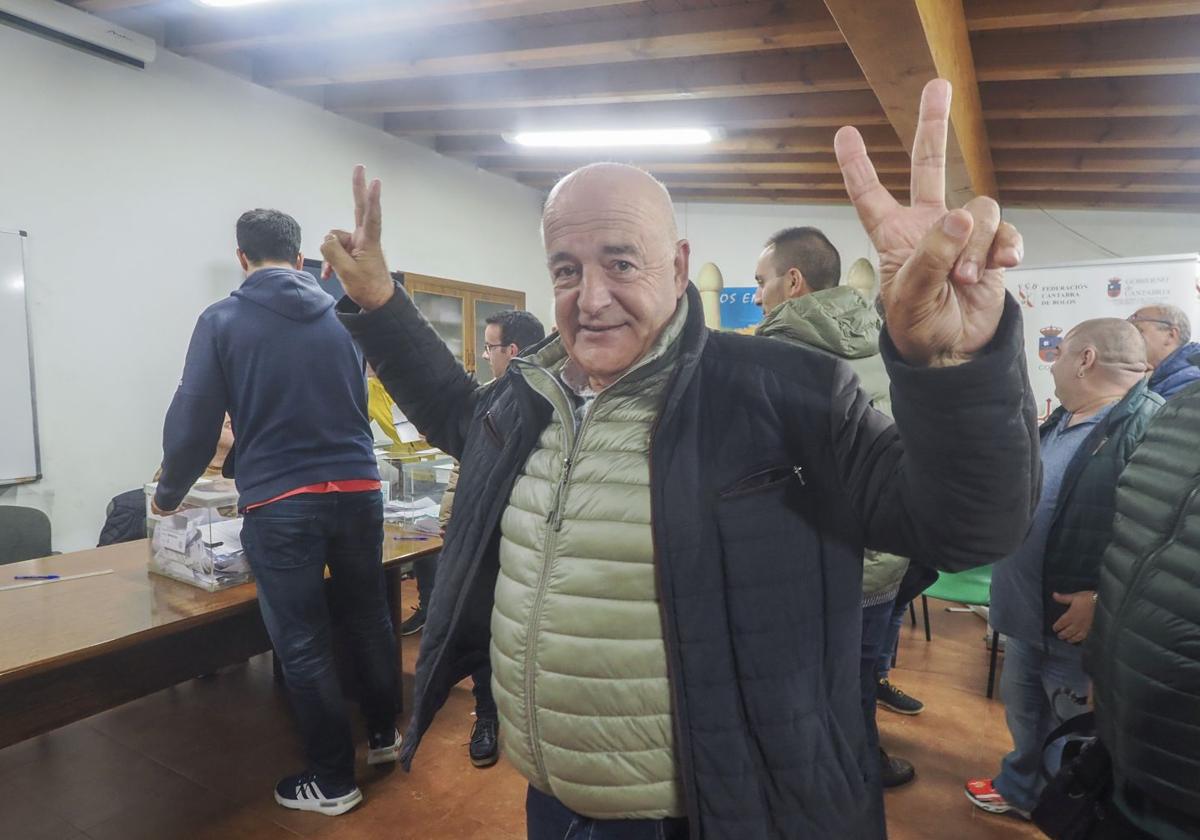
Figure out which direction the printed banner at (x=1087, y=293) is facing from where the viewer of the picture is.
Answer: facing the viewer

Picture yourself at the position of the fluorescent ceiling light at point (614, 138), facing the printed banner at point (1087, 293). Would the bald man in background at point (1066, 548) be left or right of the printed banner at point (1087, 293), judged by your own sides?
right

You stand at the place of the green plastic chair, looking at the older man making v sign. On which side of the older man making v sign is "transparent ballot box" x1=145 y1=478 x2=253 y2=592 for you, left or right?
right

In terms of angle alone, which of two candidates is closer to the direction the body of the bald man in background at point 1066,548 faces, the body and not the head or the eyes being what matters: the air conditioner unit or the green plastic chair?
the air conditioner unit

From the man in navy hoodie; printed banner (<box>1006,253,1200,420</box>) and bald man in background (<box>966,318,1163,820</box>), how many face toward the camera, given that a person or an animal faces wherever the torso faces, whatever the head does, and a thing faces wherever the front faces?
1

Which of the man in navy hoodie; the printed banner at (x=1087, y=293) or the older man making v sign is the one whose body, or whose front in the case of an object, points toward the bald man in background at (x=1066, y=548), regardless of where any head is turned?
the printed banner

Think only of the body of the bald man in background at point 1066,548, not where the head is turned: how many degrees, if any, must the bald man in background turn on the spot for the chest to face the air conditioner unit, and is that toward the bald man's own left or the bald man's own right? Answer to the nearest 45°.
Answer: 0° — they already face it

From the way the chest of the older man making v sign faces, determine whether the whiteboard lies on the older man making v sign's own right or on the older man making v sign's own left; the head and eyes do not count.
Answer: on the older man making v sign's own right

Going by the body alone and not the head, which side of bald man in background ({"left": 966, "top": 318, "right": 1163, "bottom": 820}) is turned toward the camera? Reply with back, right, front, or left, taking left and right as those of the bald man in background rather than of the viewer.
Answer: left

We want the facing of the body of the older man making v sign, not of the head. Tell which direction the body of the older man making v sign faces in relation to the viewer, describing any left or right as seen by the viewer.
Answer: facing the viewer and to the left of the viewer

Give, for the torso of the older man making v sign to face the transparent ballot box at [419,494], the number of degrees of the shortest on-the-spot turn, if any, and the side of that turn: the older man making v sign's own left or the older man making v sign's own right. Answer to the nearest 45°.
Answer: approximately 90° to the older man making v sign's own right

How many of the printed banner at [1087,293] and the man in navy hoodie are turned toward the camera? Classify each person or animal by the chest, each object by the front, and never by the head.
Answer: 1

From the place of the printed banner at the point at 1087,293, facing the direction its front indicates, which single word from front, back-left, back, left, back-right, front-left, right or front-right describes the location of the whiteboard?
front-right

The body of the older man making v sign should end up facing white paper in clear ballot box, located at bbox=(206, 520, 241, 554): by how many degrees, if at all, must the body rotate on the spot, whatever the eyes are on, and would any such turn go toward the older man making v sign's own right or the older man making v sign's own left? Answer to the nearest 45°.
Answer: approximately 90° to the older man making v sign's own right

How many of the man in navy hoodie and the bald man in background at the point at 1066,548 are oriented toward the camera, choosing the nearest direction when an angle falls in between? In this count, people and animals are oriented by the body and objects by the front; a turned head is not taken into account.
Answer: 0

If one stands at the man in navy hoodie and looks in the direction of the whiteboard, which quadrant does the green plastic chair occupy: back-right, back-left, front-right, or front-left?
back-right

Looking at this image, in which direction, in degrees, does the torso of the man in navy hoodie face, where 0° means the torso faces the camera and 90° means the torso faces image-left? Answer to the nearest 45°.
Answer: approximately 135°
